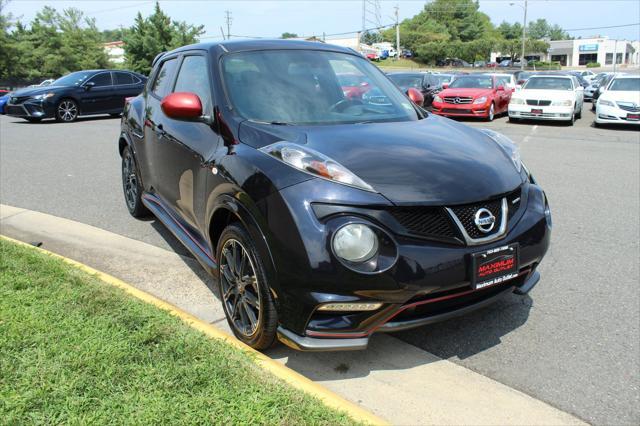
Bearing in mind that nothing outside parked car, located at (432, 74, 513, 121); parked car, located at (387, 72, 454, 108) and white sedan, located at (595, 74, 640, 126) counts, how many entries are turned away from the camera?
0

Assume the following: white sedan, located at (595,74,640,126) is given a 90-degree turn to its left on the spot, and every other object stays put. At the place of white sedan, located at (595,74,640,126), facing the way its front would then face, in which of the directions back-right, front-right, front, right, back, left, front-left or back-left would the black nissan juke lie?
right

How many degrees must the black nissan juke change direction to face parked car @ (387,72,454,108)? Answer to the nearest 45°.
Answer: approximately 135° to its left

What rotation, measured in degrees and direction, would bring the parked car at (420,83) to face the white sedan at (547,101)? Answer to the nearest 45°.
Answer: approximately 90° to its left

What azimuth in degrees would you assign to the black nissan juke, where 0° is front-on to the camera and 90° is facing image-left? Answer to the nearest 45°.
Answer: approximately 315°

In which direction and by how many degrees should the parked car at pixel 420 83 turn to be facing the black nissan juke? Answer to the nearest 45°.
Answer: approximately 45° to its left

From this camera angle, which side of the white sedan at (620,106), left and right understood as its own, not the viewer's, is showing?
front

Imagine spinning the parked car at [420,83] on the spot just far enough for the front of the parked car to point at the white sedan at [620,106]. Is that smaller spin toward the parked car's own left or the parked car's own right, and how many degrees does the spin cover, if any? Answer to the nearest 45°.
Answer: approximately 90° to the parked car's own left

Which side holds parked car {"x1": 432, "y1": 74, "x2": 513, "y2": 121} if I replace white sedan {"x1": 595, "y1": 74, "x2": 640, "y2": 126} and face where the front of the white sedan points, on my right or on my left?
on my right

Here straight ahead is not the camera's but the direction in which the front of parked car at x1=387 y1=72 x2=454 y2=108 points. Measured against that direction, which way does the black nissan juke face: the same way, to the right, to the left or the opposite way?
to the left

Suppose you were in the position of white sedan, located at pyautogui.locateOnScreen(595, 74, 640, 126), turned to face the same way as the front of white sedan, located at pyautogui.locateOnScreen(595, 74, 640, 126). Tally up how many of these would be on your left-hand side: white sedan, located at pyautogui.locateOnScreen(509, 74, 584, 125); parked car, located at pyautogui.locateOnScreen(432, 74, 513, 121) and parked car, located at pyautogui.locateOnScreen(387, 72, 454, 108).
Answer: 0

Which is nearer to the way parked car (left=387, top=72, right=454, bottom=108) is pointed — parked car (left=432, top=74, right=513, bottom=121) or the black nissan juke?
the black nissan juke

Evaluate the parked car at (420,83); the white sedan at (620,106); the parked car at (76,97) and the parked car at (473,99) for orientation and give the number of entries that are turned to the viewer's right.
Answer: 0

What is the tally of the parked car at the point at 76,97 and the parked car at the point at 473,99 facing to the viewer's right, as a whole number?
0

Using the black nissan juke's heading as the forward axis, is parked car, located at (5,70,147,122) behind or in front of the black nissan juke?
behind
